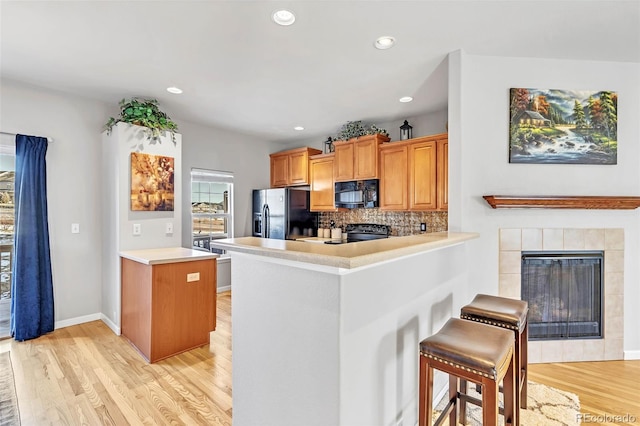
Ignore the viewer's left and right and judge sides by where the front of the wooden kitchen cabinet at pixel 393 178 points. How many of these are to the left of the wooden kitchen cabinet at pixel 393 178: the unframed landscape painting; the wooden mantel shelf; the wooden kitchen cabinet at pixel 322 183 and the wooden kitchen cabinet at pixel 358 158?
2

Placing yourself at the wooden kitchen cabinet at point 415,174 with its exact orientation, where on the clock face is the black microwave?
The black microwave is roughly at 2 o'clock from the wooden kitchen cabinet.

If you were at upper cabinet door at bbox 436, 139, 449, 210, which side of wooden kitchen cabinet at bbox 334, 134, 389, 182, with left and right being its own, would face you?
left

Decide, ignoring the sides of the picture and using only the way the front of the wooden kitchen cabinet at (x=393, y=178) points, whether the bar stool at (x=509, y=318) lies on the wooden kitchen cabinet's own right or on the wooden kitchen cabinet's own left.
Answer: on the wooden kitchen cabinet's own left

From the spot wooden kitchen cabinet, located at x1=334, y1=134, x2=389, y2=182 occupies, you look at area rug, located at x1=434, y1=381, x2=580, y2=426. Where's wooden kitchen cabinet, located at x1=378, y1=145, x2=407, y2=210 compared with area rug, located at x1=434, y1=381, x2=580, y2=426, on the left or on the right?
left

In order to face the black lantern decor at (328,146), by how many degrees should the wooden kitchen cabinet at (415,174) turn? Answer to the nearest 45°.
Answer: approximately 90° to its right

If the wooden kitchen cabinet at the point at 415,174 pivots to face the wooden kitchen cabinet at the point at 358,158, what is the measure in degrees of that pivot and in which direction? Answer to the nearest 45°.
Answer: approximately 45° to its right

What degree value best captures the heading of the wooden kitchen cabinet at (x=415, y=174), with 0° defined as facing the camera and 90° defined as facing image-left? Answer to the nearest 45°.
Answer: approximately 45°
